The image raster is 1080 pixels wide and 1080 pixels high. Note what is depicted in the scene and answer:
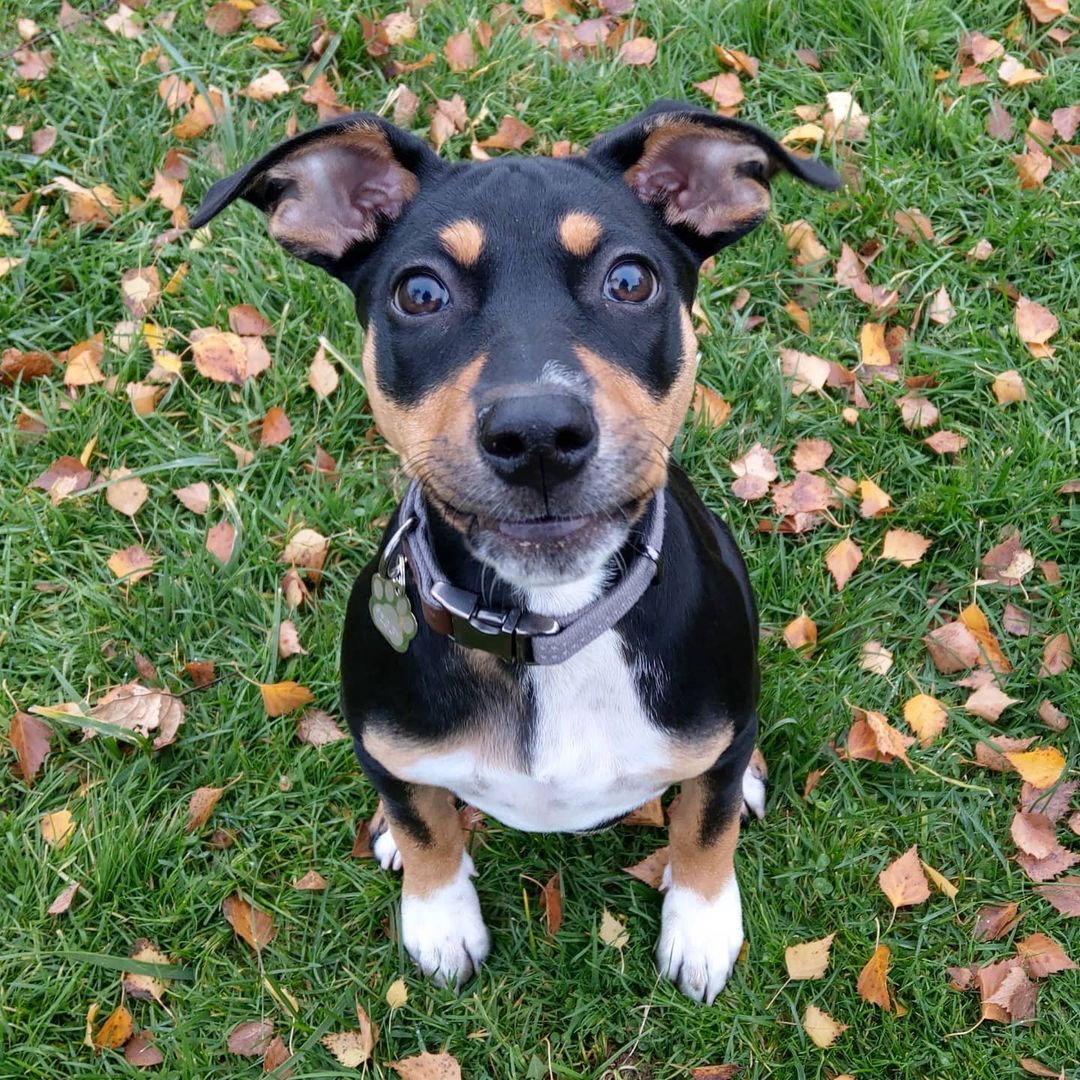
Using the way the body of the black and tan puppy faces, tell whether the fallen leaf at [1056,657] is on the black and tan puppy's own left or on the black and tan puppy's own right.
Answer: on the black and tan puppy's own left

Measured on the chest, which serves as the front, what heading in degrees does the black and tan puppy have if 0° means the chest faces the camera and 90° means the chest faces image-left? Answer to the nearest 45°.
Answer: approximately 0°

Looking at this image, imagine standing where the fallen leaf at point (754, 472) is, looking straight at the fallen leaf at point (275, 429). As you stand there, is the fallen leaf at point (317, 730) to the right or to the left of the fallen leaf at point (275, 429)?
left

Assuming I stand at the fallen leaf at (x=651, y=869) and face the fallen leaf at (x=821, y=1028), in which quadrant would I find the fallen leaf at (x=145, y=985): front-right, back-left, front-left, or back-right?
back-right
